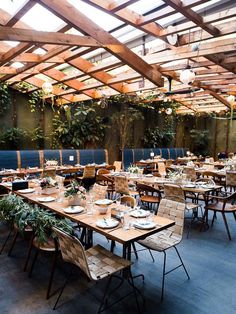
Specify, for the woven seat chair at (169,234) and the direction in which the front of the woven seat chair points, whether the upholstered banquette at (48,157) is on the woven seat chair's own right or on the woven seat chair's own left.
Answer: on the woven seat chair's own right

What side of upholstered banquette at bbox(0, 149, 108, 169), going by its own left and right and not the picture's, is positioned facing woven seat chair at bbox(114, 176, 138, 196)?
front

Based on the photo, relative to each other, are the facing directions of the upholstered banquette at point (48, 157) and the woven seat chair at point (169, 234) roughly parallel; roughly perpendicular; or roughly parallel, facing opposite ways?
roughly perpendicular

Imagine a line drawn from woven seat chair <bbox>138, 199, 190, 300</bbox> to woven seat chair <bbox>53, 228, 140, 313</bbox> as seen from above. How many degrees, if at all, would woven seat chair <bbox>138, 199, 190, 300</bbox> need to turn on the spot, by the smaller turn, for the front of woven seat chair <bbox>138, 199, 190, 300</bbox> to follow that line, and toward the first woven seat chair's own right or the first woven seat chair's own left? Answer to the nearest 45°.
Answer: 0° — it already faces it

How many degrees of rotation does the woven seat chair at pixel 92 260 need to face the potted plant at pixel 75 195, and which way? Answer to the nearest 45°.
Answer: approximately 45° to its left

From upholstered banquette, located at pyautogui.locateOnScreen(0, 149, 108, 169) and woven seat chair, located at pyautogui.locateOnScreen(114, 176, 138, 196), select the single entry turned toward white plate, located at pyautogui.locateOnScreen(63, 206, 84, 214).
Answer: the upholstered banquette

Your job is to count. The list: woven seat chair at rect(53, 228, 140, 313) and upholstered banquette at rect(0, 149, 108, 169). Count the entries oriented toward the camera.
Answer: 1

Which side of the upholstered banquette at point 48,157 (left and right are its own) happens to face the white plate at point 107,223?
front
